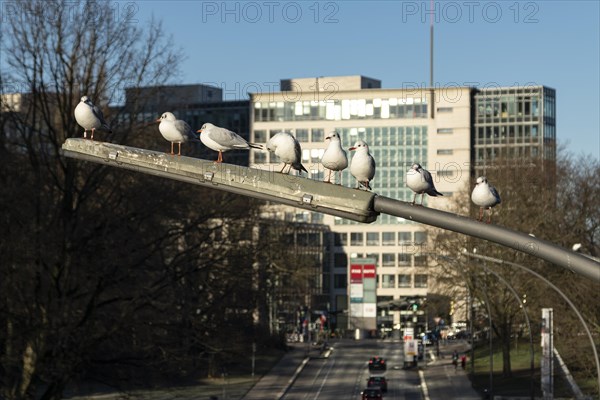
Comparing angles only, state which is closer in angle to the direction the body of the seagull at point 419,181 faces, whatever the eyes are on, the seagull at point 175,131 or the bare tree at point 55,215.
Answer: the seagull

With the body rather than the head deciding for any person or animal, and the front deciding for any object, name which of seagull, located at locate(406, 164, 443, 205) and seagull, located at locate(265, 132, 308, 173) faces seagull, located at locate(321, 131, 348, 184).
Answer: seagull, located at locate(406, 164, 443, 205)

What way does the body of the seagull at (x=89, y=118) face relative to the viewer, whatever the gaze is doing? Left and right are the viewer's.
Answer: facing the viewer and to the left of the viewer

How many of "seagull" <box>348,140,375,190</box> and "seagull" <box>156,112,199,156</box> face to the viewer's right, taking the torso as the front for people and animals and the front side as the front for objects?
0

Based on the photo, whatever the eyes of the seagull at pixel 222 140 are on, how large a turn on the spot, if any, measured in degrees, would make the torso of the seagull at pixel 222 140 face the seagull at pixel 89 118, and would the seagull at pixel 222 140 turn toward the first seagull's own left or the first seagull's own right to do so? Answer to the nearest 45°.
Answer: approximately 45° to the first seagull's own right

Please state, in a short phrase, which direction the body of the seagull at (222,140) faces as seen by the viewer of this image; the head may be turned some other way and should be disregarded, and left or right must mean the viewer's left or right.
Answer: facing to the left of the viewer

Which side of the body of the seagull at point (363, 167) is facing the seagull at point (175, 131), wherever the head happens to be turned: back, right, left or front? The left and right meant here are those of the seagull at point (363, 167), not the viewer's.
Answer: right
